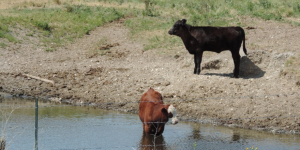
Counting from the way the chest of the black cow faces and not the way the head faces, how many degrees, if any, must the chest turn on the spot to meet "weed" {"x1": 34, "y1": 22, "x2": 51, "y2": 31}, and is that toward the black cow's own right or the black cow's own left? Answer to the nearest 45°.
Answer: approximately 45° to the black cow's own right

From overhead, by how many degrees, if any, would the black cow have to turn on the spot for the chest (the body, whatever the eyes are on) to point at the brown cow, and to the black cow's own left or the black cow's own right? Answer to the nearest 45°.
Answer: approximately 90° to the black cow's own left

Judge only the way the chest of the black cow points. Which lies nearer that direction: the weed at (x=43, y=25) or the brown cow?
the weed

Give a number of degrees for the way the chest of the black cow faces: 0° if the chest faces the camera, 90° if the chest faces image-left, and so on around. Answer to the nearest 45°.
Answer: approximately 90°
